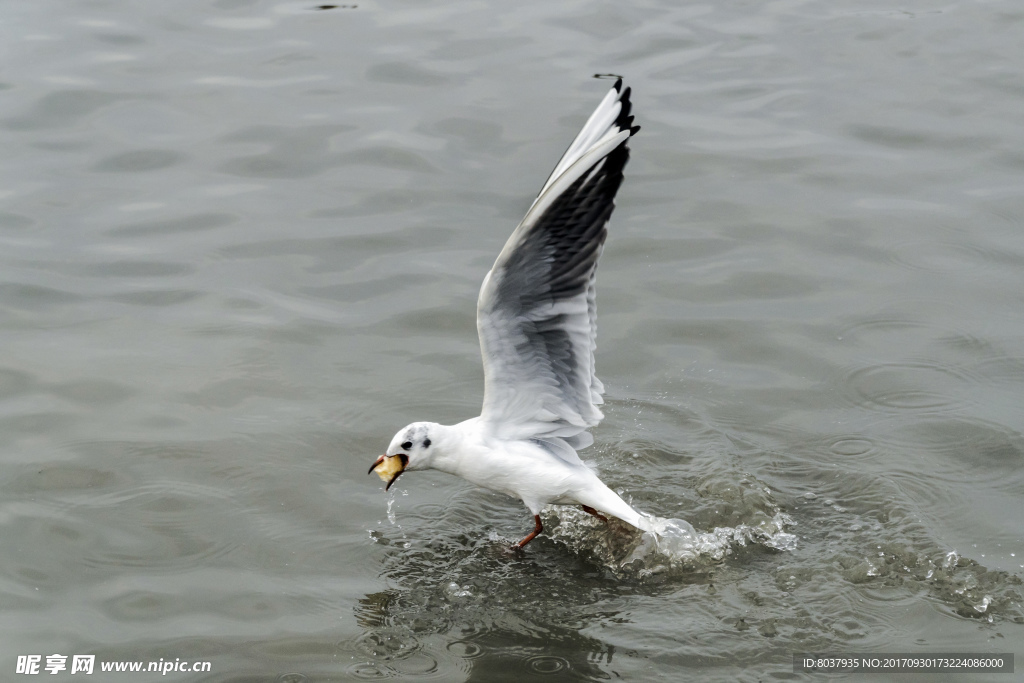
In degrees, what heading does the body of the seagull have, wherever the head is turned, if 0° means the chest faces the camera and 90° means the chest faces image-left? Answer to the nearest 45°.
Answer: approximately 90°
